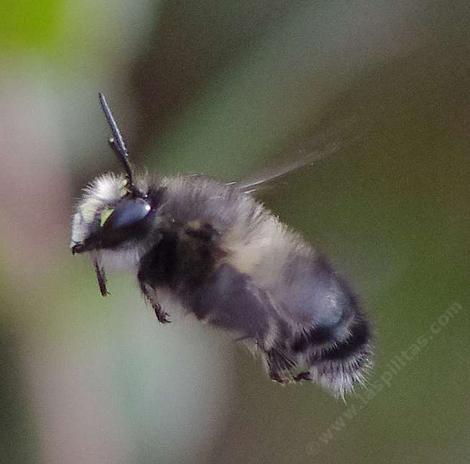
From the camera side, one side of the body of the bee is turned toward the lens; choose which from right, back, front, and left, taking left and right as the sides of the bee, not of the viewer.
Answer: left
